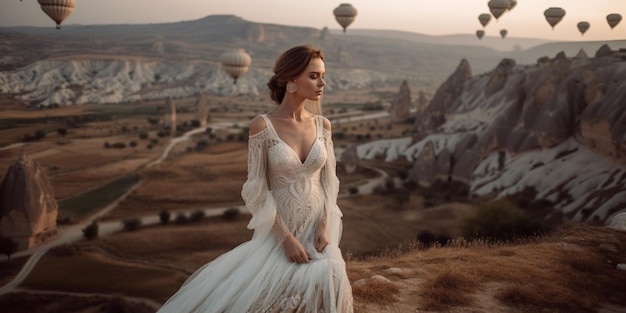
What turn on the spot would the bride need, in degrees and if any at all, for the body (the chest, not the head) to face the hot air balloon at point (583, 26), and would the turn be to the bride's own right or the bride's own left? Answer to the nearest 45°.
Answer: approximately 90° to the bride's own left

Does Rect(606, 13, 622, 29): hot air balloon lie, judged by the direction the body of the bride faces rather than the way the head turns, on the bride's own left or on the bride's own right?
on the bride's own left

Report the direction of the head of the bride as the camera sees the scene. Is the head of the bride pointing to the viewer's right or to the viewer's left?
to the viewer's right

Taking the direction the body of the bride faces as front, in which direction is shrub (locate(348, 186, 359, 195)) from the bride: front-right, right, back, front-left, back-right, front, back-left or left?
back-left

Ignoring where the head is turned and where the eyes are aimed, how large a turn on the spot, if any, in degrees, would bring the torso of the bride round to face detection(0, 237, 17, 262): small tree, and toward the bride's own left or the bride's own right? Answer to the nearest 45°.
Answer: approximately 180°

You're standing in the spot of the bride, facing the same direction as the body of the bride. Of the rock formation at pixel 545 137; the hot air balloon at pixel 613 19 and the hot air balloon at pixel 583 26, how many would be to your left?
3

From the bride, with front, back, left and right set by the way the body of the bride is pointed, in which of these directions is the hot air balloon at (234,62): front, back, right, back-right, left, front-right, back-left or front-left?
back-left

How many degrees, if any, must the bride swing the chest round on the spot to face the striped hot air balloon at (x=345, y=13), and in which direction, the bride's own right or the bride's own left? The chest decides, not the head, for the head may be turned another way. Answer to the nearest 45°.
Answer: approximately 135° to the bride's own left

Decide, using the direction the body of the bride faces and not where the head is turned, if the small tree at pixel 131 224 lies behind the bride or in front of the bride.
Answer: behind

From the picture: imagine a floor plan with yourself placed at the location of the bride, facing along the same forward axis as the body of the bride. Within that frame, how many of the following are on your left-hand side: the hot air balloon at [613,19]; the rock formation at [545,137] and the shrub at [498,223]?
3

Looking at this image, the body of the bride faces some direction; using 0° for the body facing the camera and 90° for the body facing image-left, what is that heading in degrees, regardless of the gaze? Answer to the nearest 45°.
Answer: approximately 315°
